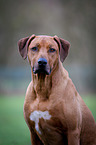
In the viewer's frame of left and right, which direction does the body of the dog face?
facing the viewer and to the left of the viewer
